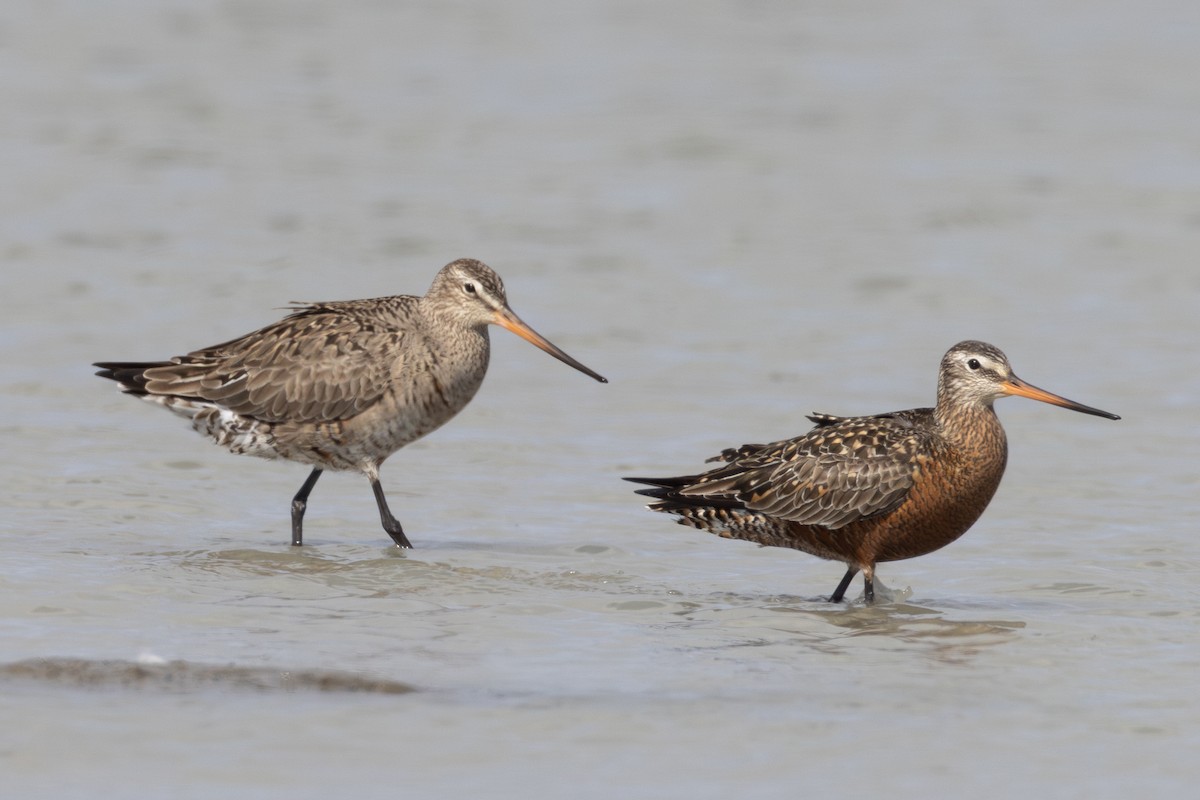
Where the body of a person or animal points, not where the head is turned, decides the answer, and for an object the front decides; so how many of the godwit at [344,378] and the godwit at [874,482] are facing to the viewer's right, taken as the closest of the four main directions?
2

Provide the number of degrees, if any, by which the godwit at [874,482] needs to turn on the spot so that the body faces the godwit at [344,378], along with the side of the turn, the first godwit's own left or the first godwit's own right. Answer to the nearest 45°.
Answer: approximately 180°

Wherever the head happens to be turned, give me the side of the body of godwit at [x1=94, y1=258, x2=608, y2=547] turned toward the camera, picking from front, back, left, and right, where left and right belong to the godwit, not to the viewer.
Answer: right

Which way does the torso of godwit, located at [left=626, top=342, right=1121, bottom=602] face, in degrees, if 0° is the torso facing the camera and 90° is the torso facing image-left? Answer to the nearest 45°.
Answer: approximately 270°

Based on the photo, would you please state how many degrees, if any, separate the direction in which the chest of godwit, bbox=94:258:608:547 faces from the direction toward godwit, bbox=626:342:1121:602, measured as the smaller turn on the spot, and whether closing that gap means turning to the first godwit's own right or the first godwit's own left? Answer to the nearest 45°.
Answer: approximately 45° to the first godwit's own right
